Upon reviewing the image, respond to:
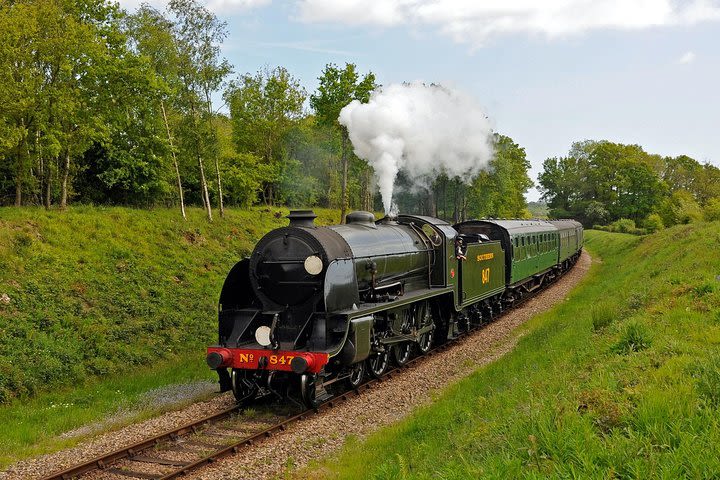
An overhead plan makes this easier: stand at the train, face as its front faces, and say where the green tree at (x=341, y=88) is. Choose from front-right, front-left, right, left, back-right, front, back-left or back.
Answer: back-right

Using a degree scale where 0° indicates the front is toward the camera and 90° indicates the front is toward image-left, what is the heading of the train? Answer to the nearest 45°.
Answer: approximately 45°

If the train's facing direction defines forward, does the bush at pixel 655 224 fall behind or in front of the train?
behind

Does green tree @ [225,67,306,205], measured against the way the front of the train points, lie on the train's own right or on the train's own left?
on the train's own right

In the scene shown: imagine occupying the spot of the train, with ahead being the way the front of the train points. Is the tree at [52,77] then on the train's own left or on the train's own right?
on the train's own right

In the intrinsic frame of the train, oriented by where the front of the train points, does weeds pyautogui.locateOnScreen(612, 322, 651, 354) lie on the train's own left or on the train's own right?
on the train's own left
